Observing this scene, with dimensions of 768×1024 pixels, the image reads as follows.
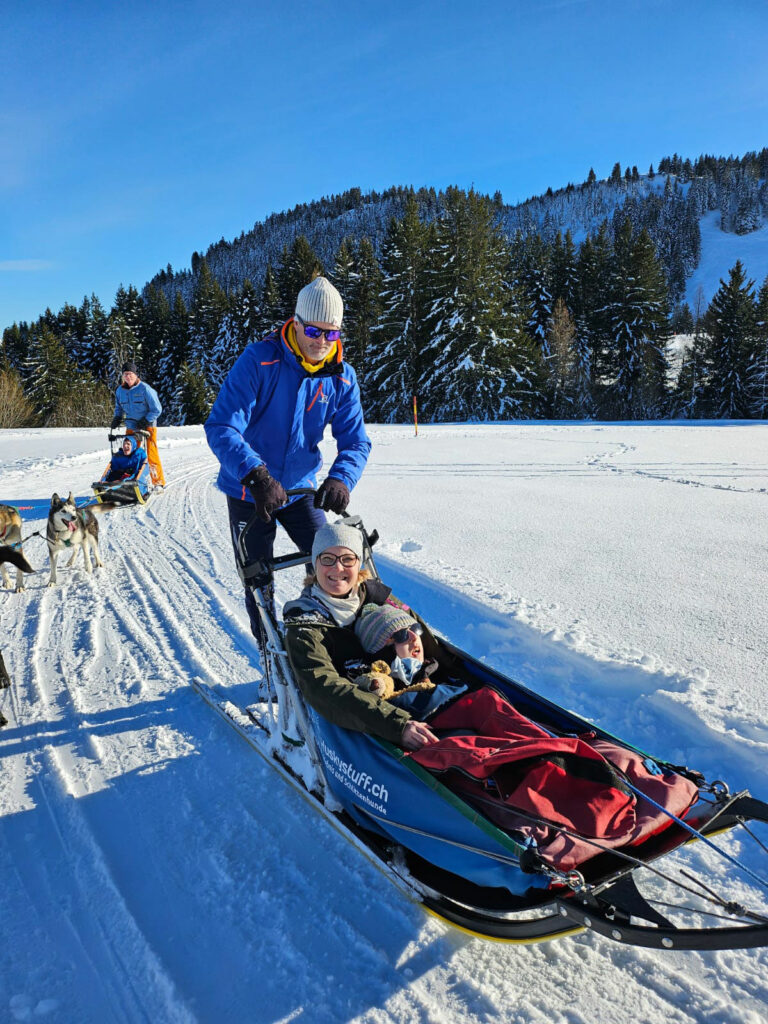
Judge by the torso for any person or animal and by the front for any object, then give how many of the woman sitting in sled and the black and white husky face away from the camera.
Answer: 0

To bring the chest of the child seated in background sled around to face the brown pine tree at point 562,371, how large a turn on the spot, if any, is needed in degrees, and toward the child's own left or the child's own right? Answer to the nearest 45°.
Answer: approximately 180°

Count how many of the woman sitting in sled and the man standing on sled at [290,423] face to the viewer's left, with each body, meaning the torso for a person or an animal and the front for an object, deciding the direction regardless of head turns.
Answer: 0

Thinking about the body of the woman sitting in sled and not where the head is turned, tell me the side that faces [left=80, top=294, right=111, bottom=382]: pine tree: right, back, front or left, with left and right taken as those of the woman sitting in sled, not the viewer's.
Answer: back

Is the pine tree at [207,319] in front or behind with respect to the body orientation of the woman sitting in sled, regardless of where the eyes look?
behind

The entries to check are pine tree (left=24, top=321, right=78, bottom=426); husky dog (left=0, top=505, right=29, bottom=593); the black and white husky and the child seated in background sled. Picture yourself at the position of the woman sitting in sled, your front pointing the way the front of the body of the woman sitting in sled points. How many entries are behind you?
4

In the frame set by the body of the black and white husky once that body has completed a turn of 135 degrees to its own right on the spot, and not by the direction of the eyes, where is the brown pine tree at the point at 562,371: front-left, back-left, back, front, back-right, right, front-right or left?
front-right

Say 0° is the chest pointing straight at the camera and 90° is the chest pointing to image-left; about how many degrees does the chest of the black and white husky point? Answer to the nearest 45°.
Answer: approximately 45°

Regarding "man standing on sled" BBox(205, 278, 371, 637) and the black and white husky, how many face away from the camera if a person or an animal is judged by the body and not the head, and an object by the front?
0

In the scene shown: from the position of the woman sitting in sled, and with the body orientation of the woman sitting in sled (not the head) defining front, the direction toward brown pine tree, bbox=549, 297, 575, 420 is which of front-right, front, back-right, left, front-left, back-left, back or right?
back-left
